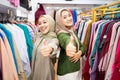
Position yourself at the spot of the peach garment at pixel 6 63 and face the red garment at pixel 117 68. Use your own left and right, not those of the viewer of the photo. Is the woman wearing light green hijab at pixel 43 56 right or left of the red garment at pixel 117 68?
left

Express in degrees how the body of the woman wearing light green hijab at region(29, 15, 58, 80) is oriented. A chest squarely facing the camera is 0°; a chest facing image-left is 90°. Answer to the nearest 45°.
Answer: approximately 45°

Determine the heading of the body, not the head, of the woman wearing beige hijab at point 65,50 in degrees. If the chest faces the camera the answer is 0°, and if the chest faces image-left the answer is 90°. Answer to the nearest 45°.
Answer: approximately 315°

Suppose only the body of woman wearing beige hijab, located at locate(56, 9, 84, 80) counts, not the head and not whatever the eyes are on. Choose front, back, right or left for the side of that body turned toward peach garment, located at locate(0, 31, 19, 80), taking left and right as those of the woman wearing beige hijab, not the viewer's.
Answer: right

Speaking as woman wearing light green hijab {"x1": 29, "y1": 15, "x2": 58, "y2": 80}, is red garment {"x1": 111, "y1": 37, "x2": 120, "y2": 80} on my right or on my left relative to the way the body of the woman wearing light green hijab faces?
on my left
